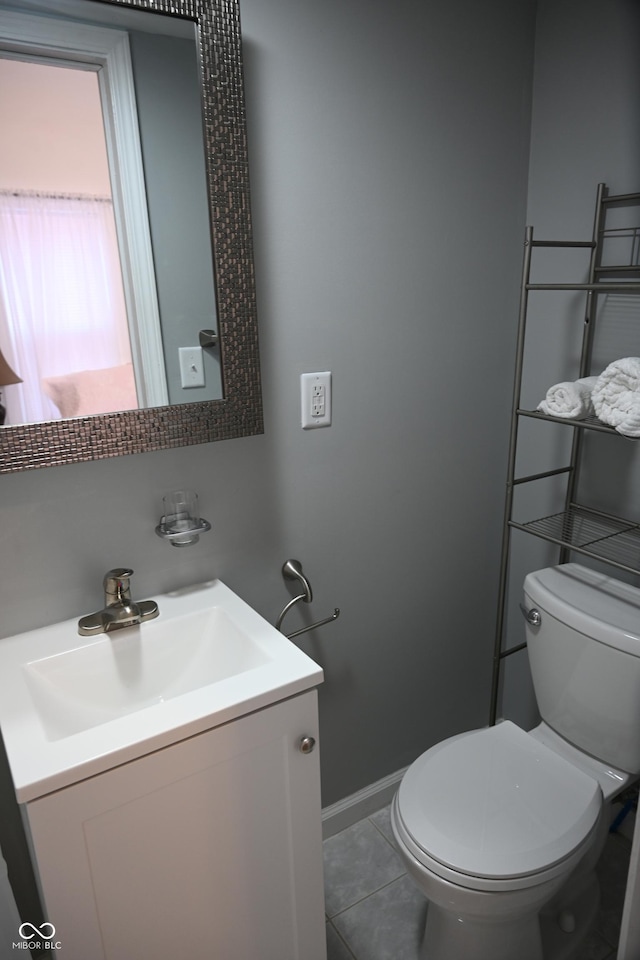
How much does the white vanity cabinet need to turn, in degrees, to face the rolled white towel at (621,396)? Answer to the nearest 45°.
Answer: approximately 45° to its left

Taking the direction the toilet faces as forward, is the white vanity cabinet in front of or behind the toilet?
in front

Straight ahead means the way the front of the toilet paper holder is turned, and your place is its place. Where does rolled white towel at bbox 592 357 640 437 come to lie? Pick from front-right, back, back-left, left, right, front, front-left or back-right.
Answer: front-left

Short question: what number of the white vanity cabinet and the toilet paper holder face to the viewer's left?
0

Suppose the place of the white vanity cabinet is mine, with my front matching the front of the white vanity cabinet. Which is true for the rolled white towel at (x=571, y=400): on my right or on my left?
on my left

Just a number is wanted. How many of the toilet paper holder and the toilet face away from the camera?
0

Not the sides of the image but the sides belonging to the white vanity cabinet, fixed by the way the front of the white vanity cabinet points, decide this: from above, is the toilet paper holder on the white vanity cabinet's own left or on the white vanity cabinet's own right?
on the white vanity cabinet's own left

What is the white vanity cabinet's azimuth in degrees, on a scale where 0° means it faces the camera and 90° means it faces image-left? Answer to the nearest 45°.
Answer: approximately 315°

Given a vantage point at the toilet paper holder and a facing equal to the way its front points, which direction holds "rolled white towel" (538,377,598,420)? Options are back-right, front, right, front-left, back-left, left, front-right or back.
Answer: front-left

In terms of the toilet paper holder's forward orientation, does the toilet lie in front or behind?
in front
